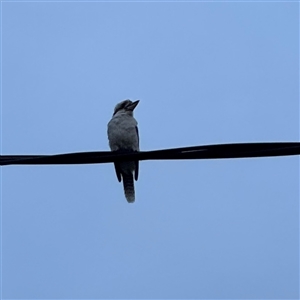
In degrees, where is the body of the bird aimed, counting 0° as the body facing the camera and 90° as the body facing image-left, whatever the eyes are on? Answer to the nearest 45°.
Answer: approximately 0°
